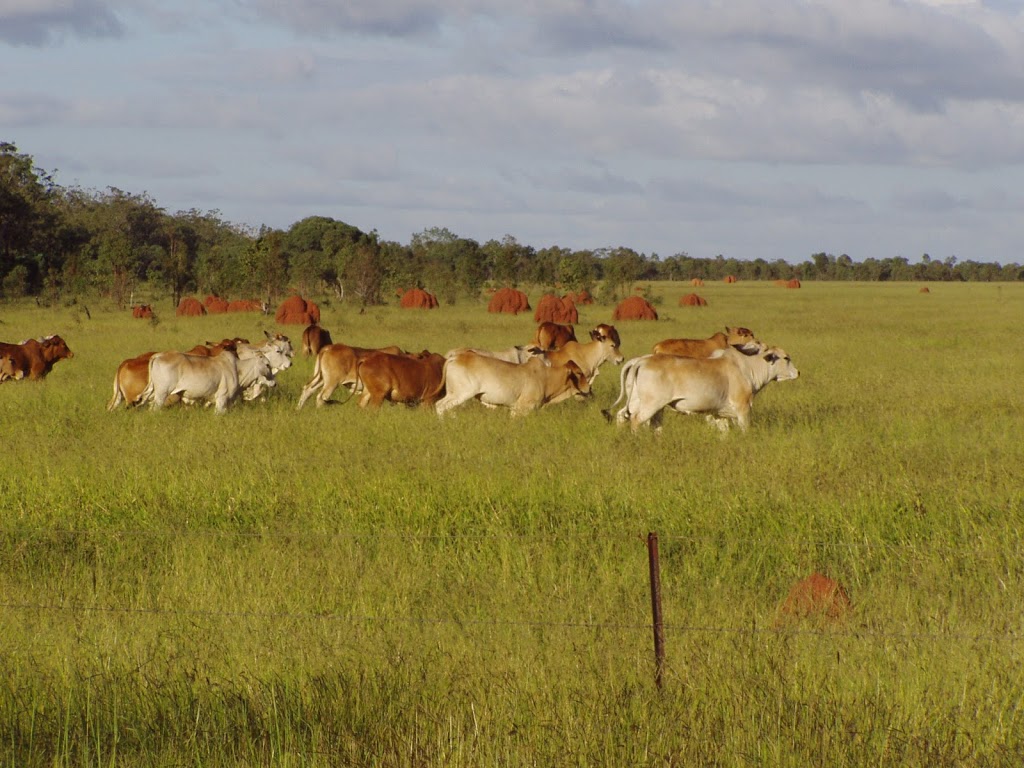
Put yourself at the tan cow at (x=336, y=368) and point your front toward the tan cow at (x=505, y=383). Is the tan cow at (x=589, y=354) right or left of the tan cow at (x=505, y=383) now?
left

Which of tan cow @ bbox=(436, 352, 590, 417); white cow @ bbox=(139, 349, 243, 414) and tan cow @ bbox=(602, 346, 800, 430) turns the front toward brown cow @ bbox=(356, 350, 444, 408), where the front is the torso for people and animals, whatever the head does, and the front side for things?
the white cow

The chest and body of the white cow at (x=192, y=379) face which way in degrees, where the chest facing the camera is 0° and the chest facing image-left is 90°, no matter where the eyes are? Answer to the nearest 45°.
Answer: approximately 270°

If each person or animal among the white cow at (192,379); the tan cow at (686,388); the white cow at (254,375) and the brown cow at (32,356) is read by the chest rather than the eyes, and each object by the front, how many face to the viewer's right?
4

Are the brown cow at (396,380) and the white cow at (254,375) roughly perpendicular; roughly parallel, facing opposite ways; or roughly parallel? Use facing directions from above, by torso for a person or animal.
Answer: roughly parallel

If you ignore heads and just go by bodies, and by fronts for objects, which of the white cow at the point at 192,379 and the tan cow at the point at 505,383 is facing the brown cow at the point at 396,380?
the white cow

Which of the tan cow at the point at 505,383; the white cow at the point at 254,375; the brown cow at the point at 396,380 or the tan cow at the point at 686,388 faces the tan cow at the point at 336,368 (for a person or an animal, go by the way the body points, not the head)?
the white cow

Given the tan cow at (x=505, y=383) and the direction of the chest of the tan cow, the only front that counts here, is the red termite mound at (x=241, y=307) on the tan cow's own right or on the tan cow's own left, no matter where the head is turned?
on the tan cow's own left

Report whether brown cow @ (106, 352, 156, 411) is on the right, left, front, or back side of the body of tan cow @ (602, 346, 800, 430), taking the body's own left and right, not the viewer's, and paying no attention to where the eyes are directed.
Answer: back

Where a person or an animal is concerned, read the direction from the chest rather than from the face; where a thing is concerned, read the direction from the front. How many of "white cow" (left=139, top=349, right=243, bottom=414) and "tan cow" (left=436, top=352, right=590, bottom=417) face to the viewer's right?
2

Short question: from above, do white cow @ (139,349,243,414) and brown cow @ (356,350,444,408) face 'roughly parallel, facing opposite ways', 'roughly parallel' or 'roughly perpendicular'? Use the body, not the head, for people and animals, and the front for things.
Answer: roughly parallel

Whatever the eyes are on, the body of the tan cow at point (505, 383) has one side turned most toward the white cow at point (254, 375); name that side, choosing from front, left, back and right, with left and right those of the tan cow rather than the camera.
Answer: back

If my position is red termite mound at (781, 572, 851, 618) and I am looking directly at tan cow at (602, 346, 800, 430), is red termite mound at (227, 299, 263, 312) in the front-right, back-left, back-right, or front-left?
front-left

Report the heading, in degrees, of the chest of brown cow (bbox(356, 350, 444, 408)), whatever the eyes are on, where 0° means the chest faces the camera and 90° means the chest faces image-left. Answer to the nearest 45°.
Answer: approximately 270°
